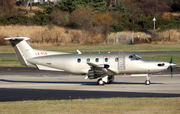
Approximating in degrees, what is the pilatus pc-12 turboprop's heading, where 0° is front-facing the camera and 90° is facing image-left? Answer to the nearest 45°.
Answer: approximately 270°
